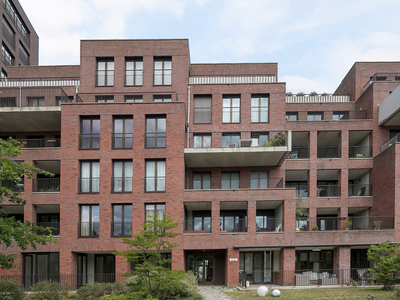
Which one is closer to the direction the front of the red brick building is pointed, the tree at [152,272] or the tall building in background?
the tree

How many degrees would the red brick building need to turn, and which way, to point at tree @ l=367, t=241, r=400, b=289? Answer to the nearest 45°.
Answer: approximately 45° to its left

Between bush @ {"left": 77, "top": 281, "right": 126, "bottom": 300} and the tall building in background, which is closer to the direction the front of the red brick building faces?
the bush

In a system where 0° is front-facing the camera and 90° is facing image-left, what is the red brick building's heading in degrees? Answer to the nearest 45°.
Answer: approximately 0°

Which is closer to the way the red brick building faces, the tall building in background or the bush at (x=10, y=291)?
the bush
